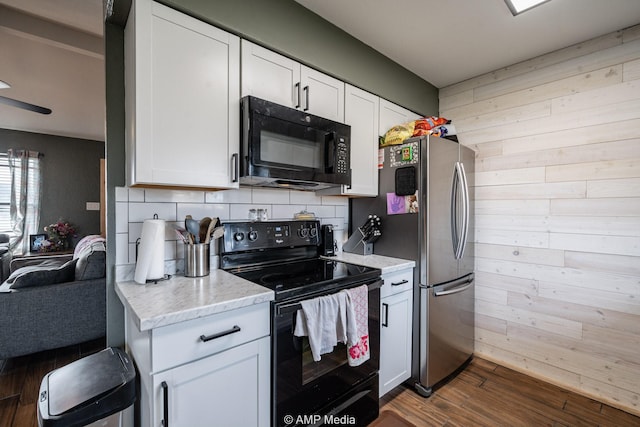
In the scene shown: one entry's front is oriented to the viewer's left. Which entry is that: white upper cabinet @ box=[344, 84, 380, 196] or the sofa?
the sofa

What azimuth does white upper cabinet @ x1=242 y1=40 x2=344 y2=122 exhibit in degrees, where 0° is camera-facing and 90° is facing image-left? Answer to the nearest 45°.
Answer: approximately 315°

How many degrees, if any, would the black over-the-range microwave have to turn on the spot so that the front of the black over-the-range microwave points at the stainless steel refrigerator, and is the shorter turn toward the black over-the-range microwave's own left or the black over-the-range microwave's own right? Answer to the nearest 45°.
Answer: approximately 45° to the black over-the-range microwave's own left

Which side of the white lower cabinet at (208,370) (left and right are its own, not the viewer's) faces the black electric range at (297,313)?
left

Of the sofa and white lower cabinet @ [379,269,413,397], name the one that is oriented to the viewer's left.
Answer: the sofa

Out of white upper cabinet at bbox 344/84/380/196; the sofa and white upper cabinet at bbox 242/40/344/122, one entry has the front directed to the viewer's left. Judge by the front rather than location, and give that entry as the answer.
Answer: the sofa

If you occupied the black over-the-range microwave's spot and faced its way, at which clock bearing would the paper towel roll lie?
The paper towel roll is roughly at 4 o'clock from the black over-the-range microwave.
